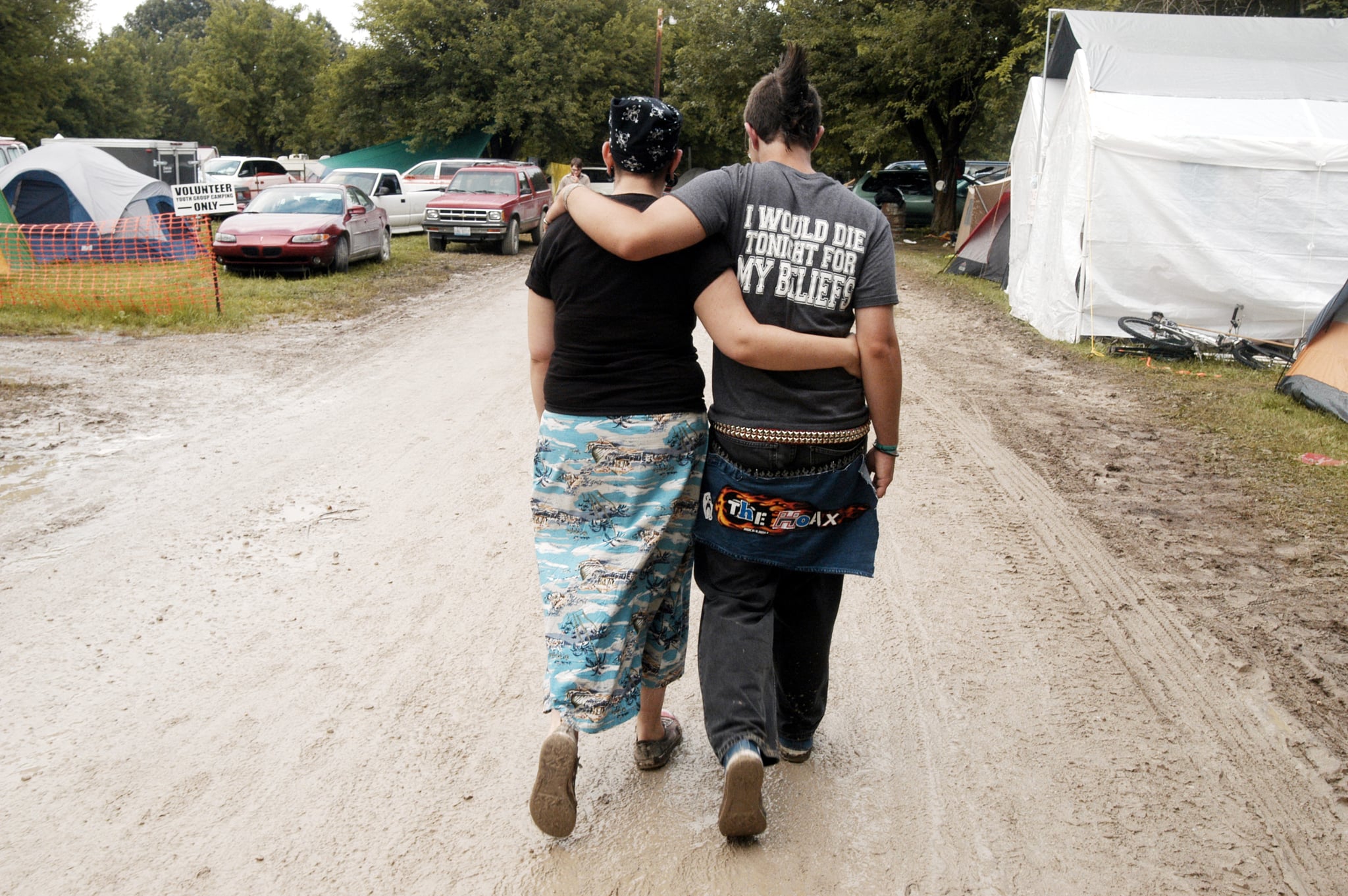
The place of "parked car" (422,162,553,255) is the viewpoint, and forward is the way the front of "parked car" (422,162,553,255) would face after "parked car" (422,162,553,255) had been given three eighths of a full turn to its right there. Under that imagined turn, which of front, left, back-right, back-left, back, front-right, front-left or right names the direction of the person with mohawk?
back

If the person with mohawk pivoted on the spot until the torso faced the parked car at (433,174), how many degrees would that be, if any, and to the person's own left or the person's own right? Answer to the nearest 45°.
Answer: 0° — they already face it

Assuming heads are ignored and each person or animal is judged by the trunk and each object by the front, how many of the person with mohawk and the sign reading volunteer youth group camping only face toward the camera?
1

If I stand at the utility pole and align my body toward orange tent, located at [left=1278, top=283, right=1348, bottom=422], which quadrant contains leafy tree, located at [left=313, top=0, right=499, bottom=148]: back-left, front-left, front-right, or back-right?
back-right

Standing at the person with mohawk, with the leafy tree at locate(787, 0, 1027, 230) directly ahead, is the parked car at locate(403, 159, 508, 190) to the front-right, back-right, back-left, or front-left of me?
front-left

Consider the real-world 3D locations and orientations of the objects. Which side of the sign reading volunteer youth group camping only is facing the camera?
front

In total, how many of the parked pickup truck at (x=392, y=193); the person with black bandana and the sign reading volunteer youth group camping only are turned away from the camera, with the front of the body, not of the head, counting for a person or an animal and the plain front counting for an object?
1

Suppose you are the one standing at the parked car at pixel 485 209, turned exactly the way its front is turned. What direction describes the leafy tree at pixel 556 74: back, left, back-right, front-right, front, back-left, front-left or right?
back-right

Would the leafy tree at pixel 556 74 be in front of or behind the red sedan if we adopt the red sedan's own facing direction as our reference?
behind

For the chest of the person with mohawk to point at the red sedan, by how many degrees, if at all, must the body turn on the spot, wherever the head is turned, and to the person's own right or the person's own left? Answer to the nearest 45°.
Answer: approximately 45° to the person's own left

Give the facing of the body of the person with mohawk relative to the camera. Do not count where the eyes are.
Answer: away from the camera

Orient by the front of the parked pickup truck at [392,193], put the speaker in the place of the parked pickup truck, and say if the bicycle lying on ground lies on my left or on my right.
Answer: on my left

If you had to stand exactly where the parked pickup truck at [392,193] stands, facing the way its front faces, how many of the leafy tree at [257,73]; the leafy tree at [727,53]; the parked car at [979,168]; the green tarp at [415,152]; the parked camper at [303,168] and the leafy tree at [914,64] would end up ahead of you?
0

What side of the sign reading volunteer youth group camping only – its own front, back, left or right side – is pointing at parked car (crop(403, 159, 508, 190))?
back

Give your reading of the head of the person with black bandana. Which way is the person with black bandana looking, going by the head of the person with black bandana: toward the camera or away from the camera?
away from the camera

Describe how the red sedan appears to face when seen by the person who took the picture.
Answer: facing the viewer and to the left of the viewer

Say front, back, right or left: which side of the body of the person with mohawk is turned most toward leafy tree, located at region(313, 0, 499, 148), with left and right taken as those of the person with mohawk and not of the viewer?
front

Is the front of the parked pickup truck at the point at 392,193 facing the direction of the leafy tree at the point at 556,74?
no

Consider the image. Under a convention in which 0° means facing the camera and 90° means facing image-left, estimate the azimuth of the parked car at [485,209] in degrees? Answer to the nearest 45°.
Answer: approximately 45°

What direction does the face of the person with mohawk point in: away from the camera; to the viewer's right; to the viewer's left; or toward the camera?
away from the camera

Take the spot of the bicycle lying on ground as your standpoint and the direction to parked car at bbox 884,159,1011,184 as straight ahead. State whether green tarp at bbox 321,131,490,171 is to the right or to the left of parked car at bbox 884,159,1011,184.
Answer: left
